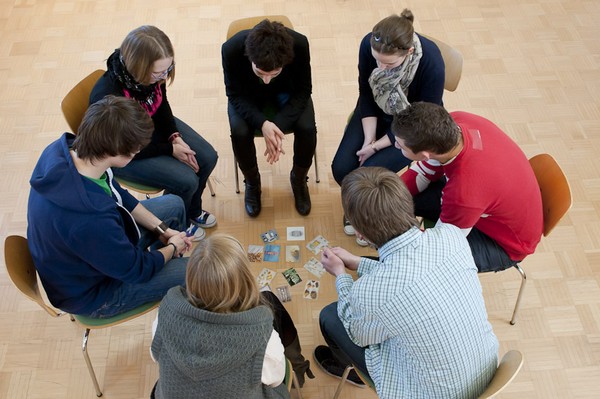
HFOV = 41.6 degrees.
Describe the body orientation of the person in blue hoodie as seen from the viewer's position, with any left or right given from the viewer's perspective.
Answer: facing to the right of the viewer

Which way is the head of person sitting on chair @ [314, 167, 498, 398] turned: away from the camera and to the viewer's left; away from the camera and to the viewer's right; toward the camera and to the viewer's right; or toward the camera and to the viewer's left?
away from the camera and to the viewer's left

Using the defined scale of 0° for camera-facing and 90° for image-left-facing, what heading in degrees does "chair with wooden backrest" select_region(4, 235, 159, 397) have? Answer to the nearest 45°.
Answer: approximately 270°

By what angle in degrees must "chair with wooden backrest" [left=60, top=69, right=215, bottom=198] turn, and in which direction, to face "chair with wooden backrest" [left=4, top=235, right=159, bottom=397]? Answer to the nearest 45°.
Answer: approximately 45° to its right

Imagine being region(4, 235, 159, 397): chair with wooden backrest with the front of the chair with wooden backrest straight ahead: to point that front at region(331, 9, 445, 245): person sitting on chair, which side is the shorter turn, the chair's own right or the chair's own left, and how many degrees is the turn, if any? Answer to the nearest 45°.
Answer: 0° — it already faces them

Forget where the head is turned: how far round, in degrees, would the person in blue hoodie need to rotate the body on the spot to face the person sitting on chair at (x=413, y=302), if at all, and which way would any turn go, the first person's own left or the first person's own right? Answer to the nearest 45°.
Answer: approximately 45° to the first person's own right

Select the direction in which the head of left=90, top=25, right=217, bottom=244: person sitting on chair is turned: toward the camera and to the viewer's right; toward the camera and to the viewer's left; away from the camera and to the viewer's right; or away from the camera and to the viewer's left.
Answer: toward the camera and to the viewer's right

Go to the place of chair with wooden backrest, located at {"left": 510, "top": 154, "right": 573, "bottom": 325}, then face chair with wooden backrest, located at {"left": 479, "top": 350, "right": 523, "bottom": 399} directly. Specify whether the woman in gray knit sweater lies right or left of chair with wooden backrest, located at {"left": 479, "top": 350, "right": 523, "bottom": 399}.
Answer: right
